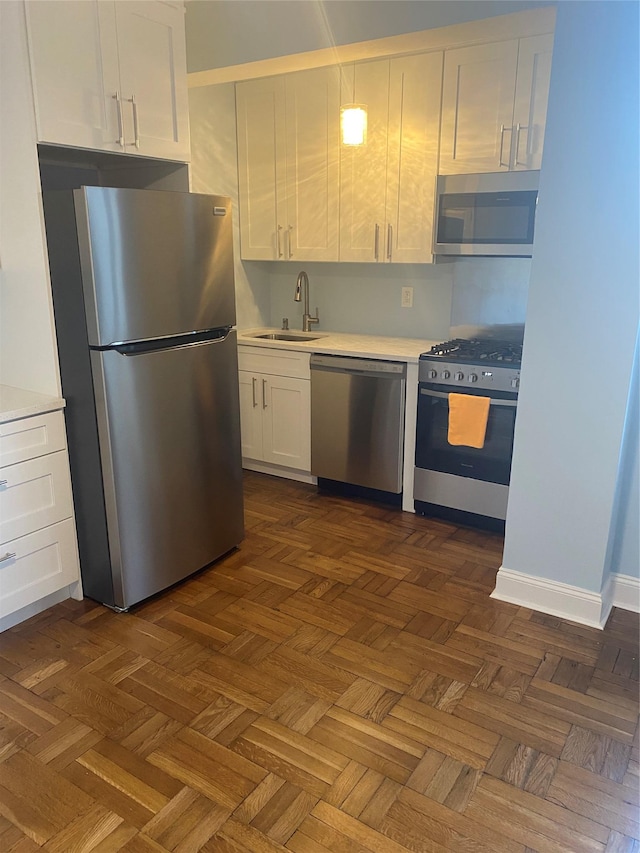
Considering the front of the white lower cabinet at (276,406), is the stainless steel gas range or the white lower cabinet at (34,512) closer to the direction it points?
the white lower cabinet

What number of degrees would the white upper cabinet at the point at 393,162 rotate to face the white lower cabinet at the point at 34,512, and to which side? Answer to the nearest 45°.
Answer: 0° — it already faces it

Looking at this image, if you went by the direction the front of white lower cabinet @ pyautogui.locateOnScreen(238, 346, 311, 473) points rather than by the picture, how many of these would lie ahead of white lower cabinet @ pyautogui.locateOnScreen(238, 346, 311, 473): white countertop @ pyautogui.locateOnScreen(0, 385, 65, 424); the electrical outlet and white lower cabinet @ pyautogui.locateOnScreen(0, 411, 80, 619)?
2

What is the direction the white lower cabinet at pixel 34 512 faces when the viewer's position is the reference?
facing the viewer and to the right of the viewer

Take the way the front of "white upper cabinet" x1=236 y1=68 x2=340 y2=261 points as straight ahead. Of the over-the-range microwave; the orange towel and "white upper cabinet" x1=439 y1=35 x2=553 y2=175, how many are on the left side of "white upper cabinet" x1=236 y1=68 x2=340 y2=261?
3

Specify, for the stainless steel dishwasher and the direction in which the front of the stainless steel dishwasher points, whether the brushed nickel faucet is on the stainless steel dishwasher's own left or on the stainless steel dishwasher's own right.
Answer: on the stainless steel dishwasher's own right

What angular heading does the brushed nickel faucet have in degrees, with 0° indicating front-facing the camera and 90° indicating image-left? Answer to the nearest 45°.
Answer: approximately 45°

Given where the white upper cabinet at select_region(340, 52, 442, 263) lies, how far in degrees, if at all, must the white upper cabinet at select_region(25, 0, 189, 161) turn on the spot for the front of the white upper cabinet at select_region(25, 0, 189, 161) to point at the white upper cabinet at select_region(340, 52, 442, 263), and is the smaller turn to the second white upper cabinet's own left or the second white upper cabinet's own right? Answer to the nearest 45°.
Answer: approximately 90° to the second white upper cabinet's own left
